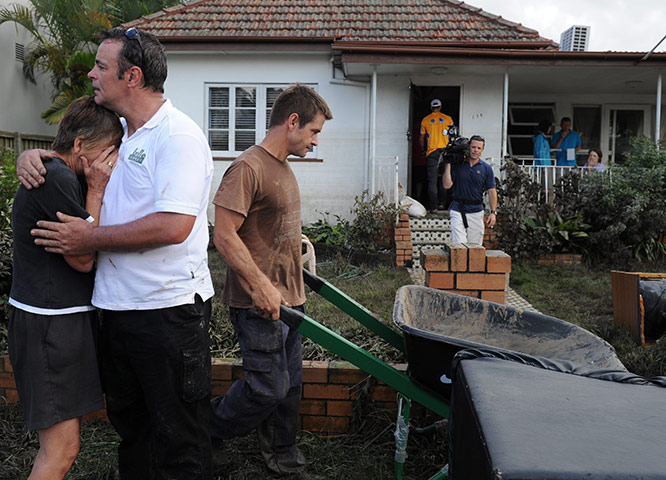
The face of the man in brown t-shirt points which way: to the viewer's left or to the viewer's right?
to the viewer's right

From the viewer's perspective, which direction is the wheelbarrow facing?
to the viewer's right

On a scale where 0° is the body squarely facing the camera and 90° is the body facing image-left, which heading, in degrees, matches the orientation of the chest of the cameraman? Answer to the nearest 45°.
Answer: approximately 0°

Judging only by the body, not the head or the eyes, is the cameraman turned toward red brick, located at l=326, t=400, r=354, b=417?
yes

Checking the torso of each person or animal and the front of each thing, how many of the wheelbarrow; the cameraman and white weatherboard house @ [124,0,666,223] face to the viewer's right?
1

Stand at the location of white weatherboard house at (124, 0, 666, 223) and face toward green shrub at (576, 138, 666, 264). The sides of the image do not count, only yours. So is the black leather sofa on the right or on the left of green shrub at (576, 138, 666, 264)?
right

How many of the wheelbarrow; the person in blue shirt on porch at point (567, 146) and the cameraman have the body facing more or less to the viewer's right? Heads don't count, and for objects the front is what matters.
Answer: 1

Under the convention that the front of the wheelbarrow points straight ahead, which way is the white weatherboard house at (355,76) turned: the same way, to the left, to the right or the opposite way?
to the right

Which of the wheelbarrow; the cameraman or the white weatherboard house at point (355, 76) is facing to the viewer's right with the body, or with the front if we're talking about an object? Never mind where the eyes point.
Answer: the wheelbarrow

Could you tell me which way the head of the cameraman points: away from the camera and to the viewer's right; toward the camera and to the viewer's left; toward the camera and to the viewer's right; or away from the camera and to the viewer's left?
toward the camera and to the viewer's left
